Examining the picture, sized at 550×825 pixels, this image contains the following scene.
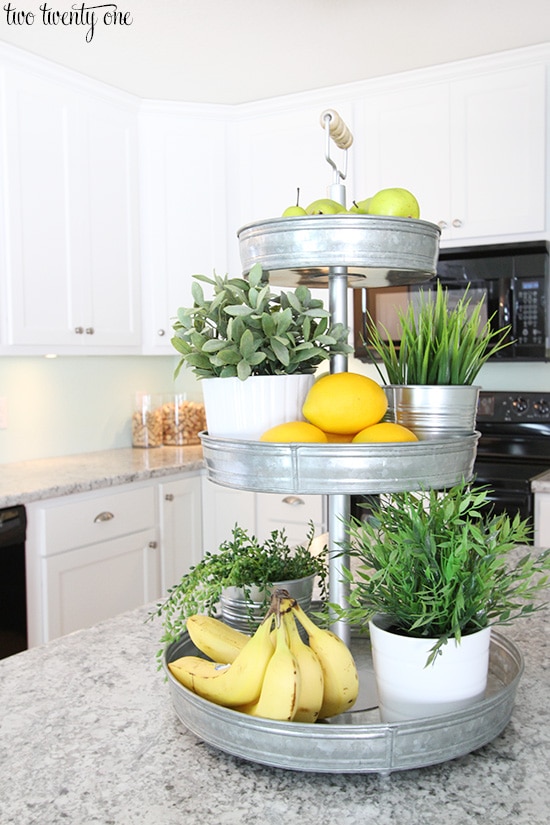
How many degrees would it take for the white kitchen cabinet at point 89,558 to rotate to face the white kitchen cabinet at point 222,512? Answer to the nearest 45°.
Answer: approximately 90° to its left

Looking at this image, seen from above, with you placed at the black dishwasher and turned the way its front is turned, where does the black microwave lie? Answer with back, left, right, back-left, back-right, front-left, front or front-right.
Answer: front-left

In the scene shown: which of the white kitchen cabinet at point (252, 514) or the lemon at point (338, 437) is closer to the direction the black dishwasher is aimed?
the lemon

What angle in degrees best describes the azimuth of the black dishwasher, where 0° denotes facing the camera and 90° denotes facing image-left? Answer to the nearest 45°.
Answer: approximately 315°

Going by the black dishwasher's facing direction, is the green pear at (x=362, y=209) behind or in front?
in front

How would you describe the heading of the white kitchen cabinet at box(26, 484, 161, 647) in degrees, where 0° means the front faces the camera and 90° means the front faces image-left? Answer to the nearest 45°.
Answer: approximately 315°
